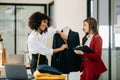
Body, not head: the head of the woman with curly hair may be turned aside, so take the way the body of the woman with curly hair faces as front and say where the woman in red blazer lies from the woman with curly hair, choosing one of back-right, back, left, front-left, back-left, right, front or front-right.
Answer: front-left

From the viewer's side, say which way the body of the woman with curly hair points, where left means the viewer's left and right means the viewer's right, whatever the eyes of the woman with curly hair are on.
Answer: facing the viewer and to the right of the viewer

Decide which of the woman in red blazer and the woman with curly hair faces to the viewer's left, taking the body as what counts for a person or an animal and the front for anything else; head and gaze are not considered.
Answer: the woman in red blazer

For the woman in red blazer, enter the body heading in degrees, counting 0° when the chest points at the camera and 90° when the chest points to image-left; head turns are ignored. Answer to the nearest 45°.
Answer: approximately 90°

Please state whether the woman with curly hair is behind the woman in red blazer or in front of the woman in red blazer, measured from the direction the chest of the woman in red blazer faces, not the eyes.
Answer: in front

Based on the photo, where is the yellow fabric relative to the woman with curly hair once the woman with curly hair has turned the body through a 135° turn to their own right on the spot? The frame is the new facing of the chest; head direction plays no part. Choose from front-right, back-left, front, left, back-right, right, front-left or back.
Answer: left

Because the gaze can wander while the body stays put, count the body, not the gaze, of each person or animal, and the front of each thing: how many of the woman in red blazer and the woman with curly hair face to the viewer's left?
1
